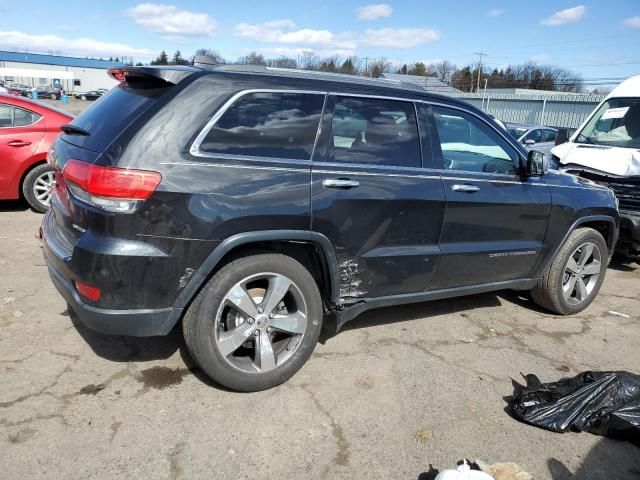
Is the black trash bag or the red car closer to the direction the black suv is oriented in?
the black trash bag

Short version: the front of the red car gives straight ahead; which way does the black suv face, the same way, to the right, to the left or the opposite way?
the opposite way

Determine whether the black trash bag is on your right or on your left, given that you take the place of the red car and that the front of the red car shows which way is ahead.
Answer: on your left

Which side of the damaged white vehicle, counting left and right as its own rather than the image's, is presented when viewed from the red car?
front

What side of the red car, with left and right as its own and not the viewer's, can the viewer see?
left

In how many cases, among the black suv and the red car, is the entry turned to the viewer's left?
1

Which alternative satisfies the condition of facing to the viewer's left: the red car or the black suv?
the red car

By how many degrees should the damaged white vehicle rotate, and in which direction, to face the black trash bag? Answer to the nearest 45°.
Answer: approximately 45° to its left

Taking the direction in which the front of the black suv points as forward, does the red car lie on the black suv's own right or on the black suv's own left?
on the black suv's own left

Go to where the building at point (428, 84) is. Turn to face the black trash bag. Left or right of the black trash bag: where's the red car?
right

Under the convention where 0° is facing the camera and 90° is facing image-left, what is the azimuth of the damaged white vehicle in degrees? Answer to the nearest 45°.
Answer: approximately 45°

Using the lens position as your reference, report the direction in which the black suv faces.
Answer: facing away from the viewer and to the right of the viewer

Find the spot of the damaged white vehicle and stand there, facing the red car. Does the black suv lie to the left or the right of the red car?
left
